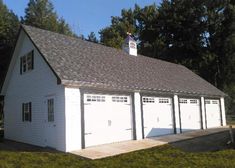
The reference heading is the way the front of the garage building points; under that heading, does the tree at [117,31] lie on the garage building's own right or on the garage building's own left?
on the garage building's own left

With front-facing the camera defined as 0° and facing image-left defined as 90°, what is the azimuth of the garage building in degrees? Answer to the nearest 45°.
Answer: approximately 315°

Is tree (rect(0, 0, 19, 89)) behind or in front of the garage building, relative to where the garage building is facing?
behind

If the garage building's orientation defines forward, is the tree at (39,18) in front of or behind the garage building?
behind

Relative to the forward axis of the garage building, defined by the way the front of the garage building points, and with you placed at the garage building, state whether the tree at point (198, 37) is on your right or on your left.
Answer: on your left

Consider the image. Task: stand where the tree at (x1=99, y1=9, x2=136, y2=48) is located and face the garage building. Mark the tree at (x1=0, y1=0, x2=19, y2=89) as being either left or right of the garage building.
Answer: right
